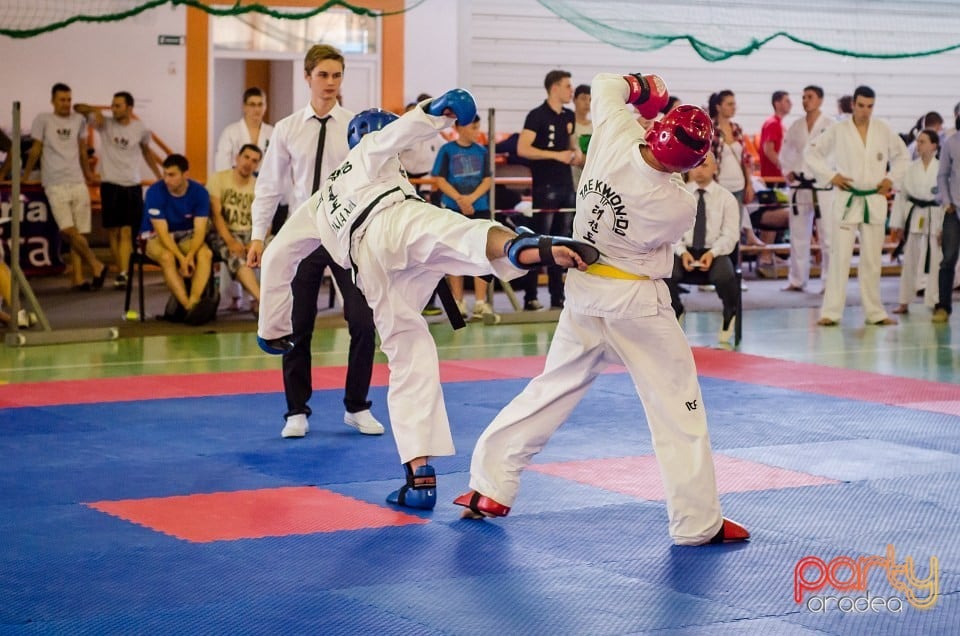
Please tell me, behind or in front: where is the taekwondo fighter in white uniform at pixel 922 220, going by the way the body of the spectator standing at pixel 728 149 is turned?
in front

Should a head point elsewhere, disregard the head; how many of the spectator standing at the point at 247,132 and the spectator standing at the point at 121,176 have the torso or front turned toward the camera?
2

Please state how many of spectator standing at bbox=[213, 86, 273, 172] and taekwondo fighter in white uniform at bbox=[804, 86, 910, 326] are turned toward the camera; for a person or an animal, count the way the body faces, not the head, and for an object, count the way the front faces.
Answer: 2

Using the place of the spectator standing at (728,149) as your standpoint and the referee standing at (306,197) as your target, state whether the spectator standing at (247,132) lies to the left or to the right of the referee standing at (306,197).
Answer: right

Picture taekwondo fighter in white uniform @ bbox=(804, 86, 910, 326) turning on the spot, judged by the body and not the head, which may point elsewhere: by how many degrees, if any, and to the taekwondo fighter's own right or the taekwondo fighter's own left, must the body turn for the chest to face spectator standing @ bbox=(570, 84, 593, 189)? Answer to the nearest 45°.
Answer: approximately 90° to the taekwondo fighter's own right

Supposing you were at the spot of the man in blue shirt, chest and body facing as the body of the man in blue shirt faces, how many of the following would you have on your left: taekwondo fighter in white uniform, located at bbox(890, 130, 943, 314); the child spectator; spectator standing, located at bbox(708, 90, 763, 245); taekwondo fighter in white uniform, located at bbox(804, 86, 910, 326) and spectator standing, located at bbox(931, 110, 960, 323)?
5

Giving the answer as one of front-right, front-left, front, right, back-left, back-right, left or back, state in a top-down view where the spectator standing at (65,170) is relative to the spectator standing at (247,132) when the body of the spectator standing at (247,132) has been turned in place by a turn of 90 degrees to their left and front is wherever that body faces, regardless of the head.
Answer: back-left

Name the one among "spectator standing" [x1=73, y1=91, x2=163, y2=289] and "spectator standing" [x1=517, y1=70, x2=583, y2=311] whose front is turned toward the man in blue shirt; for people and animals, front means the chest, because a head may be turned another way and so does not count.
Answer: "spectator standing" [x1=73, y1=91, x2=163, y2=289]

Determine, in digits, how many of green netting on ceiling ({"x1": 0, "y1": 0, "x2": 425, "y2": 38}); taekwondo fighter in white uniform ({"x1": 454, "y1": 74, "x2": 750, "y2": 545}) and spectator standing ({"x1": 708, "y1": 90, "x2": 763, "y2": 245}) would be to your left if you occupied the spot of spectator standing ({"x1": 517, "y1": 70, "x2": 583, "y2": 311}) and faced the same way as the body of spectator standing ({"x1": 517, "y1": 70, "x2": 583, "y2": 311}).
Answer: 1

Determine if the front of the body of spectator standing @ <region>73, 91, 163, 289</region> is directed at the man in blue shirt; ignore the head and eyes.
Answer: yes

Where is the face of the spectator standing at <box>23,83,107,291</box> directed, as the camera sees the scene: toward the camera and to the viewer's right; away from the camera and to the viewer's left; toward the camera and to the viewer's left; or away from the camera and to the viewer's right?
toward the camera and to the viewer's right

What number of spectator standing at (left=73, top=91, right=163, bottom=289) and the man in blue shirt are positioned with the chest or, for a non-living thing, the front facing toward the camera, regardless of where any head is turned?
2

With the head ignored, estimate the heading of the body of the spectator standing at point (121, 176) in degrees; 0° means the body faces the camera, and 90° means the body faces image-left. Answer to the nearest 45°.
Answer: approximately 0°
